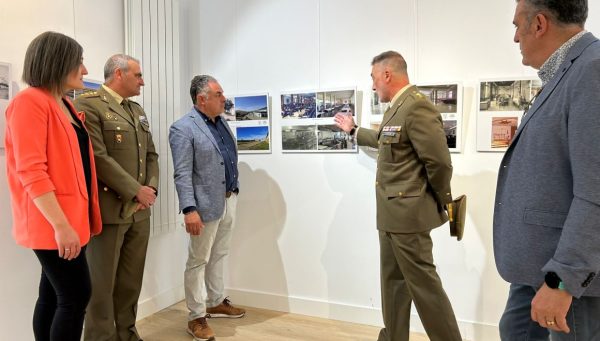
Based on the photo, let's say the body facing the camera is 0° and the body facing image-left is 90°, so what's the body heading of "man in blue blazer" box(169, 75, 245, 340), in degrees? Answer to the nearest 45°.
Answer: approximately 315°

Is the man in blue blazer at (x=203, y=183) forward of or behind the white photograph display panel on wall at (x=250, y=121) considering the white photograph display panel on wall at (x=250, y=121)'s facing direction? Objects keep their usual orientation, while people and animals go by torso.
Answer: forward

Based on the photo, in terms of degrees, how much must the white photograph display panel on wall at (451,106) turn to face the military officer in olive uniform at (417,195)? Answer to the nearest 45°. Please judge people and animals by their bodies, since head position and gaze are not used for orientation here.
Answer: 0° — it already faces them

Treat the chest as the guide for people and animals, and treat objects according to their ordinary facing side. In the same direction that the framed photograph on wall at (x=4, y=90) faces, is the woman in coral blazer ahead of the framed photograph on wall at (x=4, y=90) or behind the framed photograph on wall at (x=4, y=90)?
ahead

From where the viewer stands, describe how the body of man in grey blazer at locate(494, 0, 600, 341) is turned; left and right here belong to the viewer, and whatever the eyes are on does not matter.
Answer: facing to the left of the viewer

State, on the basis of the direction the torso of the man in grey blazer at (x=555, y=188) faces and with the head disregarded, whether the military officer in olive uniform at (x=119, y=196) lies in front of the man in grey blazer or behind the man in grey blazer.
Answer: in front

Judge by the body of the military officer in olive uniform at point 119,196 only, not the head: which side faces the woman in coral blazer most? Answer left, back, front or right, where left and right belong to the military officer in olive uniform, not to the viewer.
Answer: right

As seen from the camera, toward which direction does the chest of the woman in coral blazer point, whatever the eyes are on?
to the viewer's right

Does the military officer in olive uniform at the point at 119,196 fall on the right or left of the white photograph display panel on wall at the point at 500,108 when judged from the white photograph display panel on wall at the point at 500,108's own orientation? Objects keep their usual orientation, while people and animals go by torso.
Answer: on its right

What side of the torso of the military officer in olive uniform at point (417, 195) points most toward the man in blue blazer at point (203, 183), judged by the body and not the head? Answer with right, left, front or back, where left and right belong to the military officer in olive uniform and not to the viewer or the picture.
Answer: front

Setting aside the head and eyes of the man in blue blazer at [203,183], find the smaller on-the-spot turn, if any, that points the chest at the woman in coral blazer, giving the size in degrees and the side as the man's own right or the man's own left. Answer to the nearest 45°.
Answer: approximately 90° to the man's own right

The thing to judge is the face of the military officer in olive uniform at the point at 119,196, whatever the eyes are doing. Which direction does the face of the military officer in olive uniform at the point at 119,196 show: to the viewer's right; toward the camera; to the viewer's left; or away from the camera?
to the viewer's right
